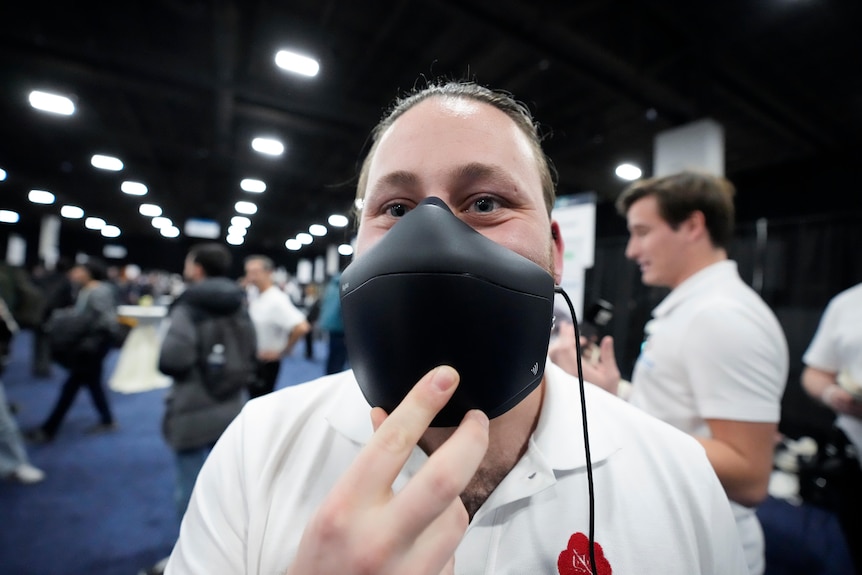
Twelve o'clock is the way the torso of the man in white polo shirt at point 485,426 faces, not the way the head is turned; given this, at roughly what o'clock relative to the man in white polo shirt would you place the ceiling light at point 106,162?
The ceiling light is roughly at 4 o'clock from the man in white polo shirt.

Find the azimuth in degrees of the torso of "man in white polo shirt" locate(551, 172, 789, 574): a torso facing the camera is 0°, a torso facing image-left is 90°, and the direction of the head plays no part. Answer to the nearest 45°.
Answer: approximately 90°

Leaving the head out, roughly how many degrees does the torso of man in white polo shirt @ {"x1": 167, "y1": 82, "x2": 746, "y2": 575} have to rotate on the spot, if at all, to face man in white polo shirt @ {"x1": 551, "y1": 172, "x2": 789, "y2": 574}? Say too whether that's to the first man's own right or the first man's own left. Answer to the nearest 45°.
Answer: approximately 135° to the first man's own left

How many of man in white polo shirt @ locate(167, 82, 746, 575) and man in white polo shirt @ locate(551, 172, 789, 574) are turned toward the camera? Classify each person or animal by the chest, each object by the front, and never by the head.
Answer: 1

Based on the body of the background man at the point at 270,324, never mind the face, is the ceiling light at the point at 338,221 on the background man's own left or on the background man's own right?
on the background man's own left

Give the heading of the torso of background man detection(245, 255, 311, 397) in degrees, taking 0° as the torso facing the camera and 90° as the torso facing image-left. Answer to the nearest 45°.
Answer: approximately 45°

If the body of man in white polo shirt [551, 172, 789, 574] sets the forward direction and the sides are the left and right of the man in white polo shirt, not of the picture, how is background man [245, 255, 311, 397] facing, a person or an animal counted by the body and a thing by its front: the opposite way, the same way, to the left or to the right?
to the left
